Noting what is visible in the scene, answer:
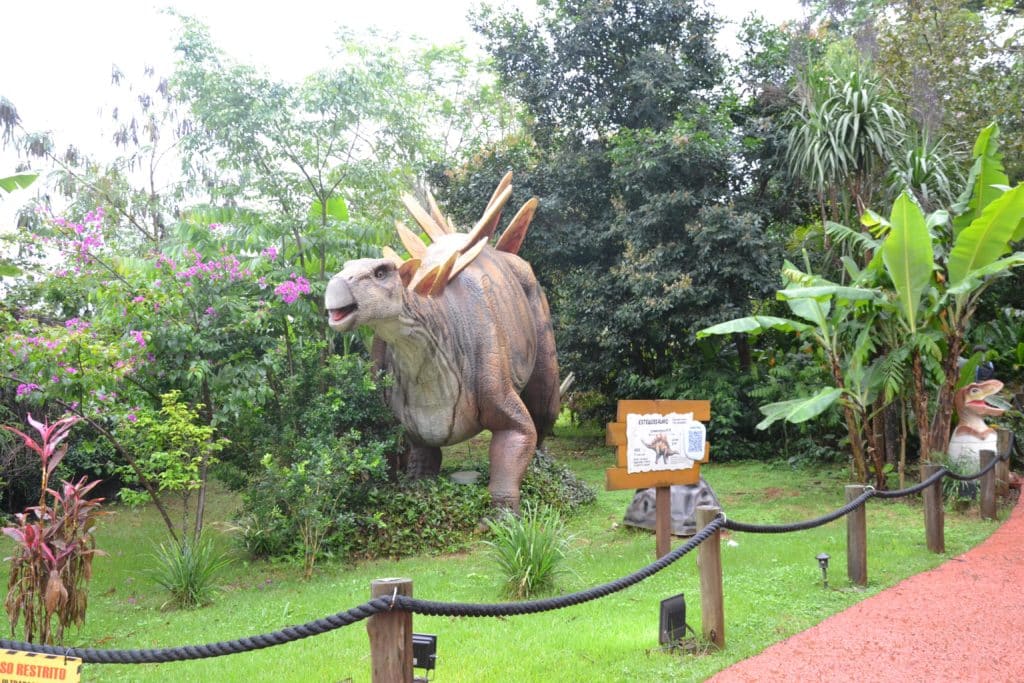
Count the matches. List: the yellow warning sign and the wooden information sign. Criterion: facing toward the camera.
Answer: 2

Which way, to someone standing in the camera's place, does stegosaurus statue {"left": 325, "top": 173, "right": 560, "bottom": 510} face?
facing the viewer and to the left of the viewer

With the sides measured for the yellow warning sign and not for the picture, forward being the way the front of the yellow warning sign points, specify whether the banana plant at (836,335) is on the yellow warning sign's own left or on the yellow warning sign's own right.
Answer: on the yellow warning sign's own left

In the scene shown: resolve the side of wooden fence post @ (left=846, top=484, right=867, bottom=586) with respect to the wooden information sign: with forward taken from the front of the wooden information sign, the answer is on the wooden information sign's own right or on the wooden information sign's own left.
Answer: on the wooden information sign's own left

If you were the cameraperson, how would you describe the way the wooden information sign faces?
facing the viewer

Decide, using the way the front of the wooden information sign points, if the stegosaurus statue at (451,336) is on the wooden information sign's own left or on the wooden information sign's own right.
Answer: on the wooden information sign's own right

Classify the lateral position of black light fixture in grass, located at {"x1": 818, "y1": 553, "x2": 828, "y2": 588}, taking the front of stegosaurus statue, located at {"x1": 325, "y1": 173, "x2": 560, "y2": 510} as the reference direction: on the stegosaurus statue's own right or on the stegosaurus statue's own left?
on the stegosaurus statue's own left

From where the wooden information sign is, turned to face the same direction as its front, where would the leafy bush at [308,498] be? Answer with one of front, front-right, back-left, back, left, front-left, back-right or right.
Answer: right

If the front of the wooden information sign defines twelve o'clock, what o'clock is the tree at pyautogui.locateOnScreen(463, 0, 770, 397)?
The tree is roughly at 6 o'clock from the wooden information sign.

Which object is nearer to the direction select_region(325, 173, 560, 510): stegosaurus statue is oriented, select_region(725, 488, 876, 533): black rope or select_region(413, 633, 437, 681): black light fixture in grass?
the black light fixture in grass

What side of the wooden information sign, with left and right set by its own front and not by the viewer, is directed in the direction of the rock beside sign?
back

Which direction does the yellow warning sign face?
toward the camera

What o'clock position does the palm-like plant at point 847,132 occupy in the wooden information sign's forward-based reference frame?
The palm-like plant is roughly at 7 o'clock from the wooden information sign.

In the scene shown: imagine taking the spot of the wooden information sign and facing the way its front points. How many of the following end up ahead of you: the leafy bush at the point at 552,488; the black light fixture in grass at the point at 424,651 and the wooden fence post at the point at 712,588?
2
